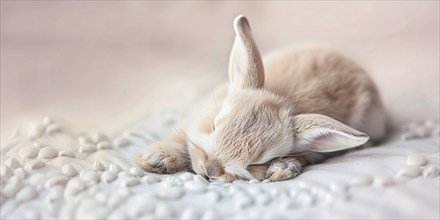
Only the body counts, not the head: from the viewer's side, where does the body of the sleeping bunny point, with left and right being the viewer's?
facing the viewer and to the left of the viewer
